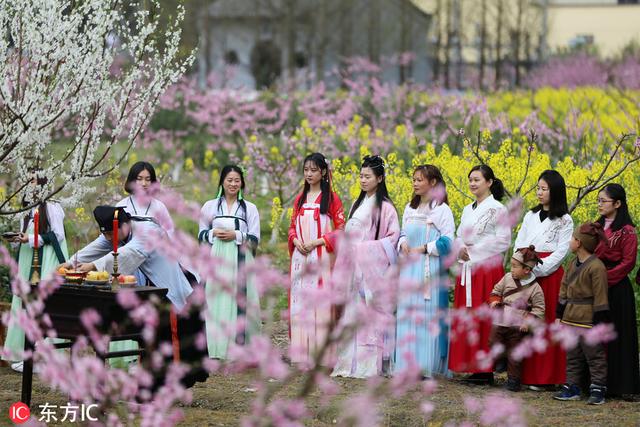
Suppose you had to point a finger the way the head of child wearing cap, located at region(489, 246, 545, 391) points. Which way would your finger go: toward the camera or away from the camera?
toward the camera

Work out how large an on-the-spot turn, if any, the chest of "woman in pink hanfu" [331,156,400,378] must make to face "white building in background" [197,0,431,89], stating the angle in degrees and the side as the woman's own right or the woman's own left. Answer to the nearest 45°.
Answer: approximately 135° to the woman's own right

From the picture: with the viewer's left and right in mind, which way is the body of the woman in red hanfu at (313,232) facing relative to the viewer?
facing the viewer and to the left of the viewer

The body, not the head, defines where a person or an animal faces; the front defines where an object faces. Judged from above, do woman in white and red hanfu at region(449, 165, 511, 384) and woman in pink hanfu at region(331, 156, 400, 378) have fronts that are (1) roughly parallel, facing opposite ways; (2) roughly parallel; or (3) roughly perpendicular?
roughly parallel

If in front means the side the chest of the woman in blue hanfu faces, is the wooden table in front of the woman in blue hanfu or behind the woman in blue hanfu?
in front

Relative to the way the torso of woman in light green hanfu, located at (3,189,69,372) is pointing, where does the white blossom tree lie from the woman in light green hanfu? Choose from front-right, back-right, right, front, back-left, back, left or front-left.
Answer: front-left

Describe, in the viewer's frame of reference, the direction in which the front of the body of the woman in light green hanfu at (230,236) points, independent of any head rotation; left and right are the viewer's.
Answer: facing the viewer

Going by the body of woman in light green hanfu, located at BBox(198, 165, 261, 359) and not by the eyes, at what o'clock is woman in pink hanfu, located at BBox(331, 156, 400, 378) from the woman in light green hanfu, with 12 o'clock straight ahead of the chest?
The woman in pink hanfu is roughly at 10 o'clock from the woman in light green hanfu.

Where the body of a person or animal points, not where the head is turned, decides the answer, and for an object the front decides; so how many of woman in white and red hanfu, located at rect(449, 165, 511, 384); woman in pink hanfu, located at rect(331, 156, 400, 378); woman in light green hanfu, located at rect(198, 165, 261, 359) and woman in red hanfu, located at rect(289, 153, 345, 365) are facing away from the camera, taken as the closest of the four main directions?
0

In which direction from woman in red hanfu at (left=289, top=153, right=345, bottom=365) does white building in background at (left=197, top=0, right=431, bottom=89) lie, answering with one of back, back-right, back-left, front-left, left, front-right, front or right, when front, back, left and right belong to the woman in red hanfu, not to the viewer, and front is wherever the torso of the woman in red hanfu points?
back-right

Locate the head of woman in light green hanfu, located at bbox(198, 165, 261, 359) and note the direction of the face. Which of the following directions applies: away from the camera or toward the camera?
toward the camera

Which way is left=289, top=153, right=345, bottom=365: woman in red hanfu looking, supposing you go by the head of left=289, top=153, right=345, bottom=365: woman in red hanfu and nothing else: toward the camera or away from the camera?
toward the camera

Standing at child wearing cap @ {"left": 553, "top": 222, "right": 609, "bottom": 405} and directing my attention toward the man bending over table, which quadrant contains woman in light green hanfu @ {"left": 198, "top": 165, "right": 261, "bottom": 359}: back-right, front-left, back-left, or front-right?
front-right
